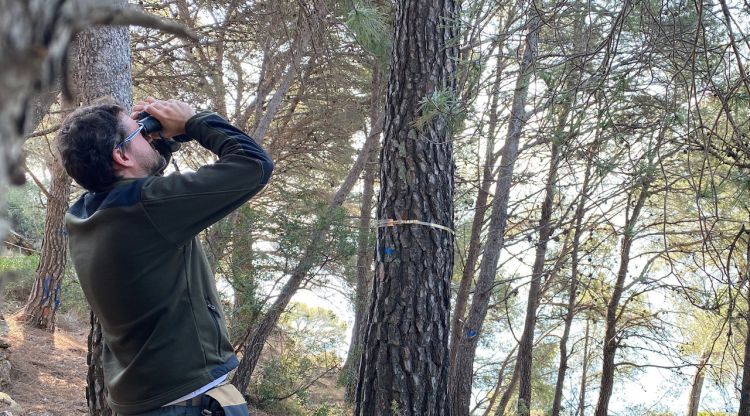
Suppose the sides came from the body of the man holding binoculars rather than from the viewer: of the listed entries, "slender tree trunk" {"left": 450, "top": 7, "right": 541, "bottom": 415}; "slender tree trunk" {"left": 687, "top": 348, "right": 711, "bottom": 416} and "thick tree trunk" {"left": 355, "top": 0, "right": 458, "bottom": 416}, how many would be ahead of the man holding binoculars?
3

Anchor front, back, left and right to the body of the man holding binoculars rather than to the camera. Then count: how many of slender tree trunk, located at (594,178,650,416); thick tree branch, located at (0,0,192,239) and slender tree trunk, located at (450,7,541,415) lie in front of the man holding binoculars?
2

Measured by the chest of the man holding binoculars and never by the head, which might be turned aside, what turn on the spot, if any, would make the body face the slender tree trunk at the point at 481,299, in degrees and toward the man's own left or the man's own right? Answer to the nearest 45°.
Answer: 0° — they already face it

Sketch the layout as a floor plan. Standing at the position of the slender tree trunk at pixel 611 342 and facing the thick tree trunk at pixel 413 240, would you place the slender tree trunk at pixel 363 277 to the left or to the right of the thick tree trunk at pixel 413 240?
right

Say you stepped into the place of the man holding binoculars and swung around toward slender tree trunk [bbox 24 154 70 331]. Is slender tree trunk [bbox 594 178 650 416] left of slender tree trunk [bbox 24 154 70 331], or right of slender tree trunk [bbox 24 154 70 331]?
right

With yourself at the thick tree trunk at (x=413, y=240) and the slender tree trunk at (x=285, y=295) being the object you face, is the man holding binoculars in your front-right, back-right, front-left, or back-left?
back-left

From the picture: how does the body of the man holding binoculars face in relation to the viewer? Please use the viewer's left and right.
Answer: facing away from the viewer and to the right of the viewer

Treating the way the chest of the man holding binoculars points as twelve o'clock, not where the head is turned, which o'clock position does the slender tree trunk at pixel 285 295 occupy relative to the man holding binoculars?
The slender tree trunk is roughly at 11 o'clock from the man holding binoculars.

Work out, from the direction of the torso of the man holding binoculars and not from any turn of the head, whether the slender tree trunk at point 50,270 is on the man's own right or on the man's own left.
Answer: on the man's own left

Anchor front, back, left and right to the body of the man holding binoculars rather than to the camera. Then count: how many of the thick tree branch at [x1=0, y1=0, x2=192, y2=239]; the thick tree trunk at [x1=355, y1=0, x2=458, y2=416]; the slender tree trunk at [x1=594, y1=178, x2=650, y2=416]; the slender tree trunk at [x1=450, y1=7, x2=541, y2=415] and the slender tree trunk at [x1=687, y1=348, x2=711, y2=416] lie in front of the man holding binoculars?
4

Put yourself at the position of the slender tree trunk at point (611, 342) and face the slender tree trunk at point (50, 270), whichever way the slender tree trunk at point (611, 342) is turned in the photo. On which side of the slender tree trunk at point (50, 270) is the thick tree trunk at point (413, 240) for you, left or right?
left

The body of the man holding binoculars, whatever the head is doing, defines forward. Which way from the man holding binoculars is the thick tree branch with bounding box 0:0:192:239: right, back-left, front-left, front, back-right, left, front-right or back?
back-right

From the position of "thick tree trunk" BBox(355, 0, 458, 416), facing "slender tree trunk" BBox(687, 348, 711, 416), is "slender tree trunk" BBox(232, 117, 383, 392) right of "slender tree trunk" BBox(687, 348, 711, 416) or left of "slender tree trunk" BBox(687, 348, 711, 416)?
left

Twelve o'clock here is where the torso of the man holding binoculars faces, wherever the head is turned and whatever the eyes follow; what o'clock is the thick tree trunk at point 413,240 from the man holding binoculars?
The thick tree trunk is roughly at 12 o'clock from the man holding binoculars.

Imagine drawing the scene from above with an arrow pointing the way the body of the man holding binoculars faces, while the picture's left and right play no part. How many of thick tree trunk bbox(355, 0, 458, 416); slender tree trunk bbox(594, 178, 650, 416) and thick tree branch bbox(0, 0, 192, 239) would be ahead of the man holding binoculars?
2
